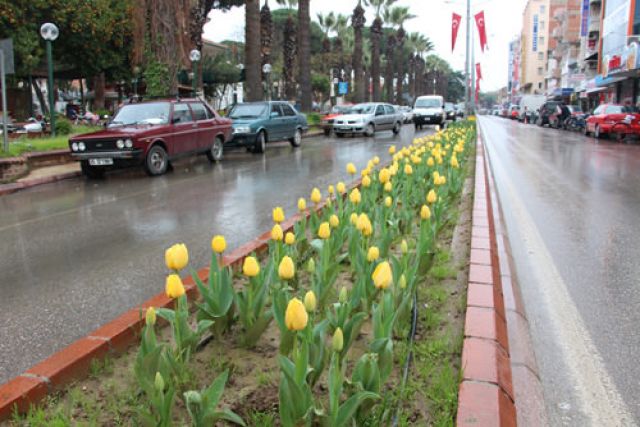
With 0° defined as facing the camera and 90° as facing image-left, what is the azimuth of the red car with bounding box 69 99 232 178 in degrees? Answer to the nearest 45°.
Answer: approximately 45°

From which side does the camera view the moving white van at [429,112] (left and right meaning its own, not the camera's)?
front

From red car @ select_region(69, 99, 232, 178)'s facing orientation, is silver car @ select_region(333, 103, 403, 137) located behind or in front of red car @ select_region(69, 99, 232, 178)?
behind

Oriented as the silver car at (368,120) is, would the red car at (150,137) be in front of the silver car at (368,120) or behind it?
in front

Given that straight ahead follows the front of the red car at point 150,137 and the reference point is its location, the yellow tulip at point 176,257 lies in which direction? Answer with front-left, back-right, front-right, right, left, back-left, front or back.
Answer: front-left

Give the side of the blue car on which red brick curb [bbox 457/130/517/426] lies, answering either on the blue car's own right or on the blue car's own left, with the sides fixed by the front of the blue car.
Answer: on the blue car's own left

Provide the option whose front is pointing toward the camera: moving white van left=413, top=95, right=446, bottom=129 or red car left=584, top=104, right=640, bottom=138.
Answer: the moving white van

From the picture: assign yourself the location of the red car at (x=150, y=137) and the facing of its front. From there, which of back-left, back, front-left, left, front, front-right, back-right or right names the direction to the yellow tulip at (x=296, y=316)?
front-left

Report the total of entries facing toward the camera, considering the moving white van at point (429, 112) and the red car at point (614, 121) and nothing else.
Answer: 1

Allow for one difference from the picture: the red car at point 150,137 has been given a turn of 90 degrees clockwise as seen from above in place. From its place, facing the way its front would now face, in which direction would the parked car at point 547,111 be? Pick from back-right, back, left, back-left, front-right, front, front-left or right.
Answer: right

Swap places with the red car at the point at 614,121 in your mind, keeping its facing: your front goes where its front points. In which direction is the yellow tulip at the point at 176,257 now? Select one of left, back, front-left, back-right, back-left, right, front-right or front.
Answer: back-left

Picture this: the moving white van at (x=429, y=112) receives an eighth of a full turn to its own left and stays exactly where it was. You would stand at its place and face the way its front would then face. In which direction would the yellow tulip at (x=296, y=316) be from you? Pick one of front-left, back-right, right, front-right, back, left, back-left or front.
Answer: front-right

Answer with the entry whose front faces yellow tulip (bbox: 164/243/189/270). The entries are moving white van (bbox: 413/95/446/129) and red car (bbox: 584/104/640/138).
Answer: the moving white van

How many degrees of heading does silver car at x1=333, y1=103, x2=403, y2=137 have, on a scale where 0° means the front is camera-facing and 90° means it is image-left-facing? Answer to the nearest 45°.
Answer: approximately 45°

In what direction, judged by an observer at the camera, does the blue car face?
facing the viewer and to the left of the viewer

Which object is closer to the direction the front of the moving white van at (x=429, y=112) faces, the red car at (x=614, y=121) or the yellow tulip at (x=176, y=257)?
the yellow tulip
